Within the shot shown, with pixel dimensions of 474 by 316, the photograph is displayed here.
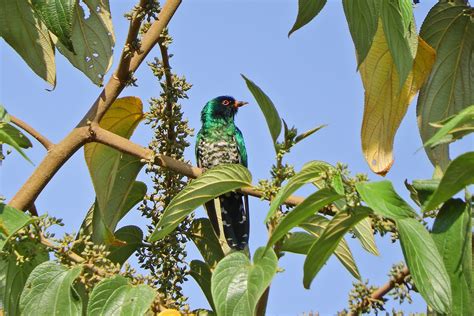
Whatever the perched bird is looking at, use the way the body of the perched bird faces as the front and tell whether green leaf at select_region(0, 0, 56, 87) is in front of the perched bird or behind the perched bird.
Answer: in front

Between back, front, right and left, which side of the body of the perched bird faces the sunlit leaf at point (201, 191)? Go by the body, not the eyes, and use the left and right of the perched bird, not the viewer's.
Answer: front

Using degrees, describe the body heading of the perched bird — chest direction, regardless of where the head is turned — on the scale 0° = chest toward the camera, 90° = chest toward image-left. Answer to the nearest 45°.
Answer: approximately 0°

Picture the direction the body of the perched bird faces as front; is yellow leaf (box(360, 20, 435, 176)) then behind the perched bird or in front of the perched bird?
in front

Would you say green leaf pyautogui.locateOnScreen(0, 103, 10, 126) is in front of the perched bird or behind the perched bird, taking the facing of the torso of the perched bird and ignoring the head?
in front
